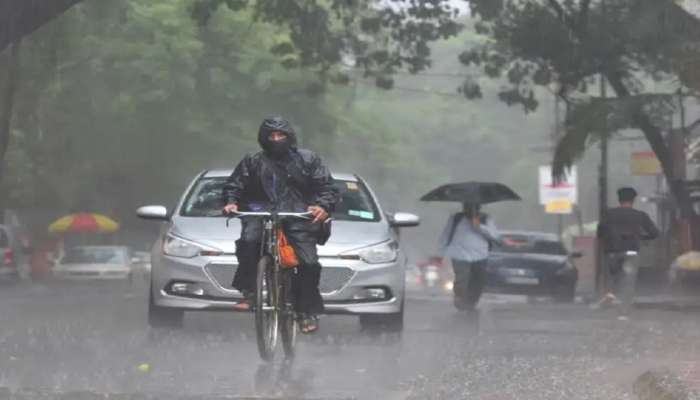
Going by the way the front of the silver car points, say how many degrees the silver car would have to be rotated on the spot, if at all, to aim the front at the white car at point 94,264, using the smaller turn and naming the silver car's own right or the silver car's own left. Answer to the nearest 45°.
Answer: approximately 180°

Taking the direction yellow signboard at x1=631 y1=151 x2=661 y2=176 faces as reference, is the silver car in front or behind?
in front

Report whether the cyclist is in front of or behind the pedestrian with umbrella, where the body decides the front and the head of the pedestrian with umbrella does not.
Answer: in front

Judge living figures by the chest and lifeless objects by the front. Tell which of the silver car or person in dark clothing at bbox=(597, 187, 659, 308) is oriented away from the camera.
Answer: the person in dark clothing

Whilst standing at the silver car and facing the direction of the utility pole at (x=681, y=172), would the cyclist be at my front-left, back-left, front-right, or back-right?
back-right

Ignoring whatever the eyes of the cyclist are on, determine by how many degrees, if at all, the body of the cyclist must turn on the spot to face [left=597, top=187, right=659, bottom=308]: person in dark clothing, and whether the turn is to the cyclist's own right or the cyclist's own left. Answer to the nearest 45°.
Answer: approximately 135° to the cyclist's own left

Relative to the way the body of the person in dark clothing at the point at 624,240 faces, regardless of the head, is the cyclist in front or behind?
behind
